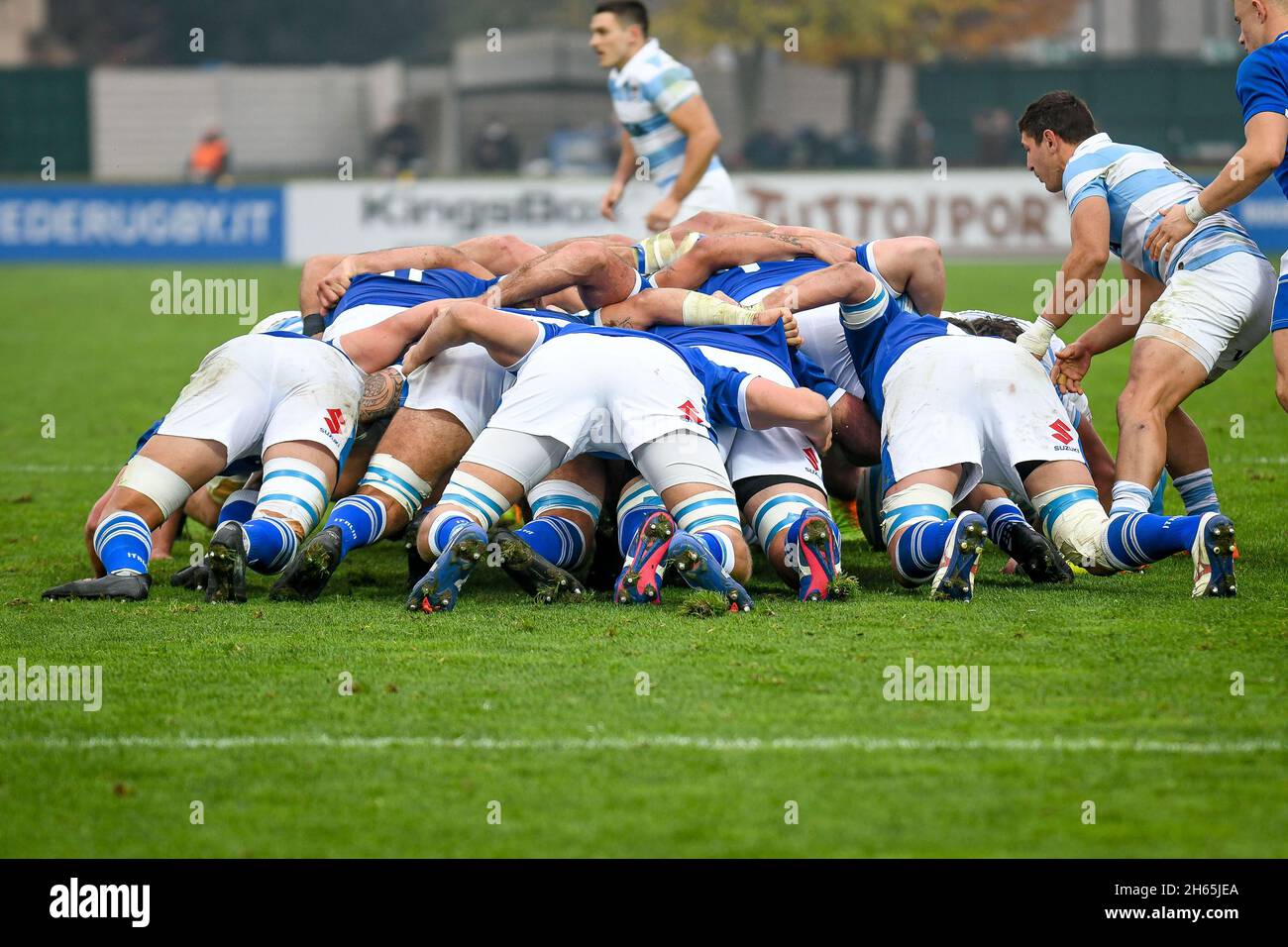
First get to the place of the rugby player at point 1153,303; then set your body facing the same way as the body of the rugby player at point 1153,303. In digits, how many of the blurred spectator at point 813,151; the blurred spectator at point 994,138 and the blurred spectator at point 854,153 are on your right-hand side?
3

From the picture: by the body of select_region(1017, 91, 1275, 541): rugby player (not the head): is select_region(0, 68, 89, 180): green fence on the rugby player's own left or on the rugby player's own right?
on the rugby player's own right

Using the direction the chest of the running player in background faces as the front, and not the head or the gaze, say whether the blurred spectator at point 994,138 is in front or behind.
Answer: behind

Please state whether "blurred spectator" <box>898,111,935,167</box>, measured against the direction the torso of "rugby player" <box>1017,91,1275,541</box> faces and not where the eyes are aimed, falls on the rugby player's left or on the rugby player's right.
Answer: on the rugby player's right

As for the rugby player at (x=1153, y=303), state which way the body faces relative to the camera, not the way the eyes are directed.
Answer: to the viewer's left

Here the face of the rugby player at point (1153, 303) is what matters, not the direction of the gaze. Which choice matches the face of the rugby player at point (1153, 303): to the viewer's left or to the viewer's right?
to the viewer's left

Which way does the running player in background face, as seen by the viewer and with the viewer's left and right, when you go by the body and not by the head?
facing the viewer and to the left of the viewer

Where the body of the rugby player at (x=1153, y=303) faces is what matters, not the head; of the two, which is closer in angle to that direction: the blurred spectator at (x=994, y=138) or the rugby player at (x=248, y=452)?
the rugby player

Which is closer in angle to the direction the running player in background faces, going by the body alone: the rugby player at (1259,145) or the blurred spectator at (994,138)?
the rugby player

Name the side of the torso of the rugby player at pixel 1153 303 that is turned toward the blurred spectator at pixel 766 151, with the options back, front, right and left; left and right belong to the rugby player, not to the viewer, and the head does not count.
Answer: right

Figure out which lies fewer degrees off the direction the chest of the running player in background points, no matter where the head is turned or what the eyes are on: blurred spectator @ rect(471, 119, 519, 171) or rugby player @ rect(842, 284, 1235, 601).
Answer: the rugby player

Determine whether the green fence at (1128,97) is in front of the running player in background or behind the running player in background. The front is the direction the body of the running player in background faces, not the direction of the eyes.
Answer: behind

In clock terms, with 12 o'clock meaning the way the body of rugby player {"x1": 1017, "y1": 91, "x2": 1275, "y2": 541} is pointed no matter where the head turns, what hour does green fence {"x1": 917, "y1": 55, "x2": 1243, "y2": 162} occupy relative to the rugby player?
The green fence is roughly at 3 o'clock from the rugby player.
